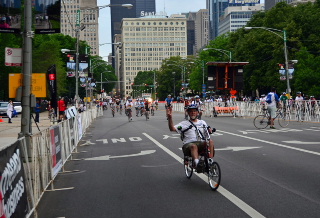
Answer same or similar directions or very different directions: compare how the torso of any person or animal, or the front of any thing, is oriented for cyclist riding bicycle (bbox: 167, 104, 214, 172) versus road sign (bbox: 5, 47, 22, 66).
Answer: same or similar directions

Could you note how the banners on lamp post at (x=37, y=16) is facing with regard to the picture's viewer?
facing the viewer

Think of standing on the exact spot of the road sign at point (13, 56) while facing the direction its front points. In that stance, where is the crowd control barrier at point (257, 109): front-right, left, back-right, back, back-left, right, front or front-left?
back-left

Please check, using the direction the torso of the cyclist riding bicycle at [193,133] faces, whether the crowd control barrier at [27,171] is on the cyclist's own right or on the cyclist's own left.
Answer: on the cyclist's own right

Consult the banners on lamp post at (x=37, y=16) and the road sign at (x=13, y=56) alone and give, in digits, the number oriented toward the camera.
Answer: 2

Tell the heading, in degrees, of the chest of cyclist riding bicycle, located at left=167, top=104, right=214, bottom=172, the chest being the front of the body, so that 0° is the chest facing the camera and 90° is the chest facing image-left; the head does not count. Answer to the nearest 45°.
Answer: approximately 315°
